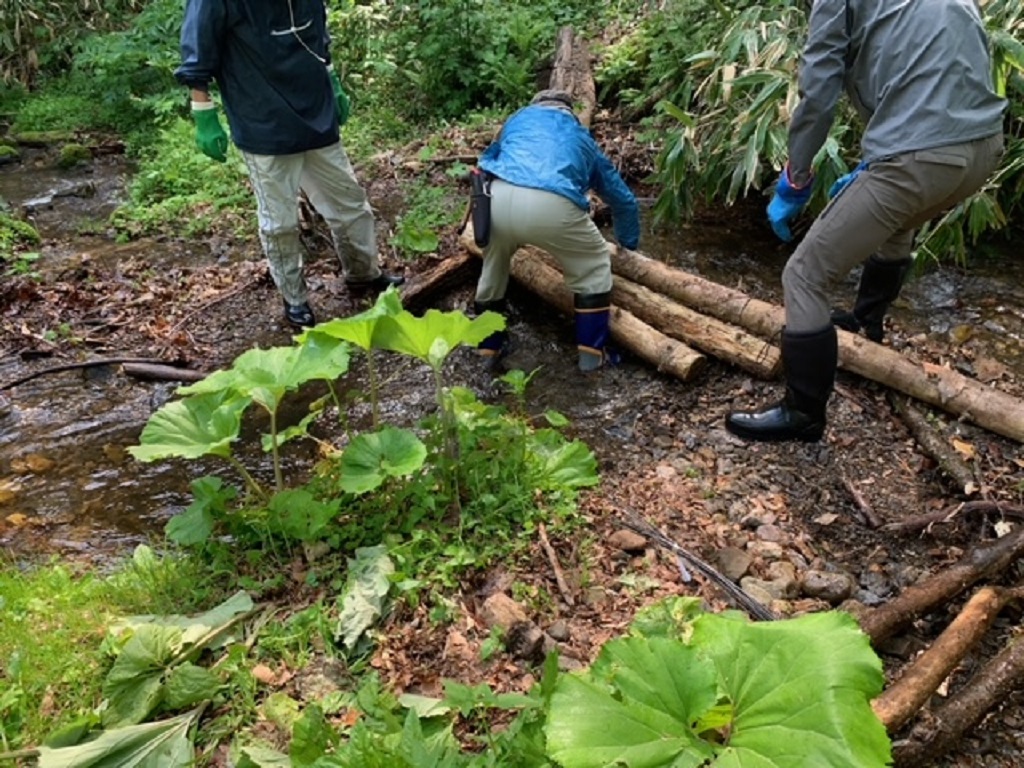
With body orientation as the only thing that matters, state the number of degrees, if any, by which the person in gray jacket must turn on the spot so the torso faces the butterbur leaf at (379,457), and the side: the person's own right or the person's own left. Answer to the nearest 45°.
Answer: approximately 45° to the person's own left

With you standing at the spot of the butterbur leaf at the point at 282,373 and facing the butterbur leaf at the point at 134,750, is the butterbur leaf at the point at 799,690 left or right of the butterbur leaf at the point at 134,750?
left

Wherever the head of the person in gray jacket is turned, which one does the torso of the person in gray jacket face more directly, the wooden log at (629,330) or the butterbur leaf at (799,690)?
the wooden log
